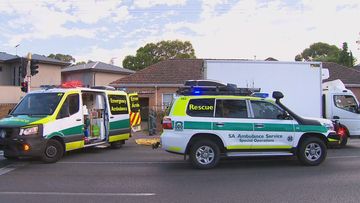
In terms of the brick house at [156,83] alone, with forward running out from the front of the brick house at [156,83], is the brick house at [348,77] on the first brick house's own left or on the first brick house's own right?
on the first brick house's own left

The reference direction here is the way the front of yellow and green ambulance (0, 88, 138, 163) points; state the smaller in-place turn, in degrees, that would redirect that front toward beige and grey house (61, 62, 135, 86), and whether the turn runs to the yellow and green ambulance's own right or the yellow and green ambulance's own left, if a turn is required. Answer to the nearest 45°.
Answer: approximately 135° to the yellow and green ambulance's own right

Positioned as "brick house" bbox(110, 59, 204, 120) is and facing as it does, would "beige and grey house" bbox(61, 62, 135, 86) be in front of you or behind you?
behind

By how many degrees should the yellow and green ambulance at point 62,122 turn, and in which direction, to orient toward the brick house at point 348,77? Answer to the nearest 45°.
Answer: approximately 180°

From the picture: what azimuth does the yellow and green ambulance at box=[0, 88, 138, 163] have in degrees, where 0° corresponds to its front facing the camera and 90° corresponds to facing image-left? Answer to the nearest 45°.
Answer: approximately 45°

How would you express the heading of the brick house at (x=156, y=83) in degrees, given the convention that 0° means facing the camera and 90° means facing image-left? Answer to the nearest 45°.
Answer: approximately 0°
